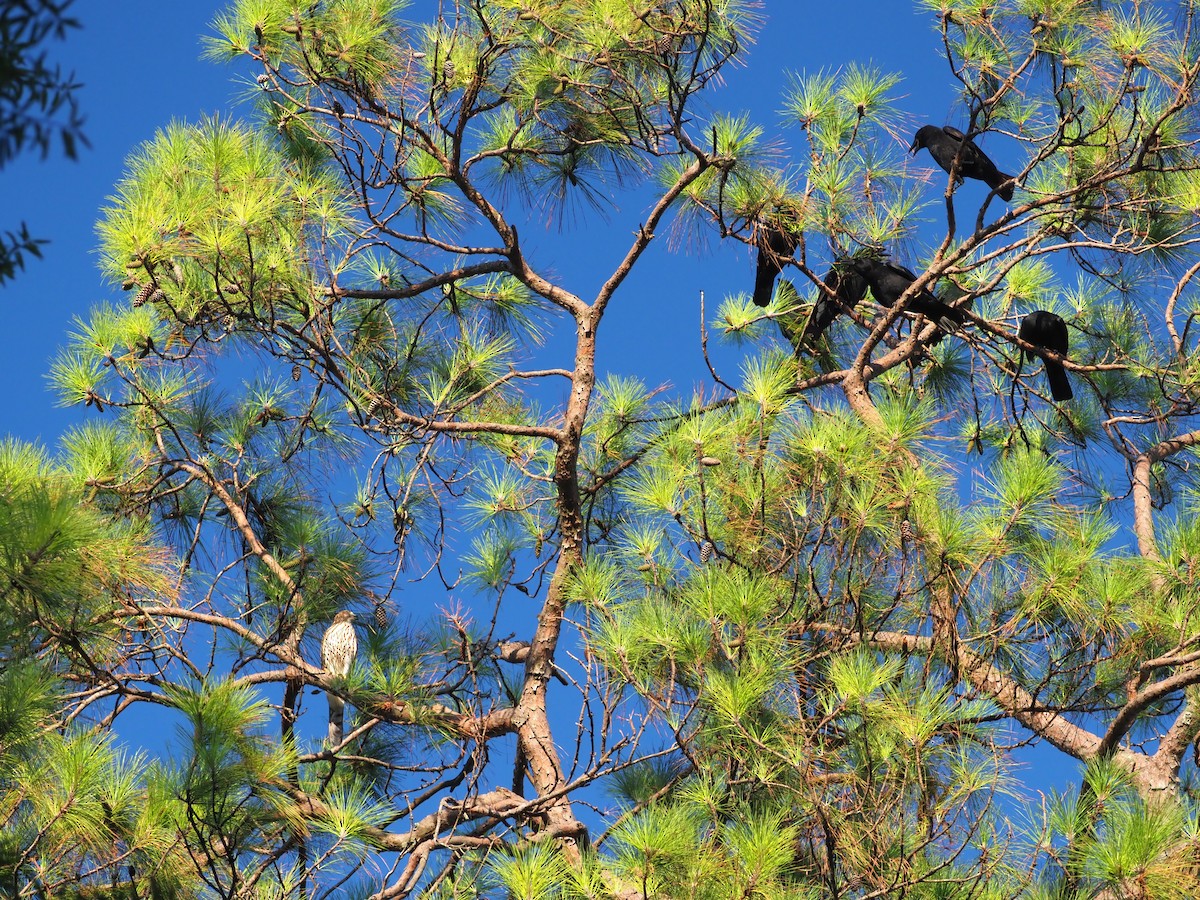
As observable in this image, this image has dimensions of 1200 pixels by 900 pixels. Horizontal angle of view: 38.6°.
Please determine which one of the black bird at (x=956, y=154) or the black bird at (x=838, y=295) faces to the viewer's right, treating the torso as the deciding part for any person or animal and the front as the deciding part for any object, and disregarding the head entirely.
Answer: the black bird at (x=838, y=295)

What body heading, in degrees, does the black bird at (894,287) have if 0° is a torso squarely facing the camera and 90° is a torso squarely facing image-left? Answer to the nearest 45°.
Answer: approximately 90°

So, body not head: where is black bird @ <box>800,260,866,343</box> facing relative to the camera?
to the viewer's right

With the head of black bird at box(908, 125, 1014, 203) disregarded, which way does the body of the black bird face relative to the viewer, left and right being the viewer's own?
facing to the left of the viewer

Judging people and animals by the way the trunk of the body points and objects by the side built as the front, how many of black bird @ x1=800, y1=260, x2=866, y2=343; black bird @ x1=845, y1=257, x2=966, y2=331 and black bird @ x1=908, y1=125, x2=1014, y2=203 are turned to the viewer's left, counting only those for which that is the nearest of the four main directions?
2

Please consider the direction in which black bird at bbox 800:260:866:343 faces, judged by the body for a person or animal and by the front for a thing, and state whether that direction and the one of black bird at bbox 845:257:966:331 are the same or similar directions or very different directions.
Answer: very different directions

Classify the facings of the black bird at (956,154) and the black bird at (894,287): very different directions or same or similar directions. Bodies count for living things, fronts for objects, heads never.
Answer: same or similar directions

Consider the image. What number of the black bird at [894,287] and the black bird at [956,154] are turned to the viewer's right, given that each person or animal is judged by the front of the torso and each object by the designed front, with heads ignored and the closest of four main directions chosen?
0

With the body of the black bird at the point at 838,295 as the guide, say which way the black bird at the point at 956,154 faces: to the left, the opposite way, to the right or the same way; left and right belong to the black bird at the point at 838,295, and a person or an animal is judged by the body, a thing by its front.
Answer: the opposite way
